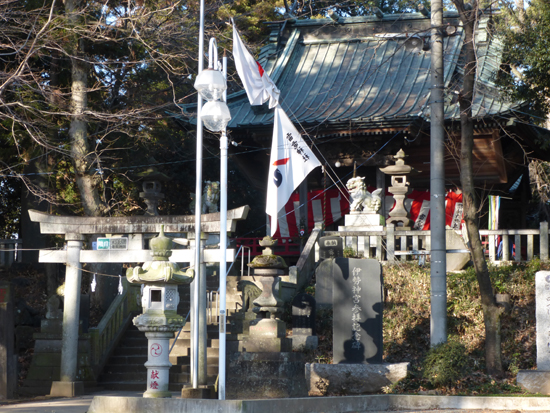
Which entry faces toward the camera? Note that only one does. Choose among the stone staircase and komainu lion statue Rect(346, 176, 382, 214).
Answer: the stone staircase

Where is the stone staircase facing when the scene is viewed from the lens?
facing the viewer

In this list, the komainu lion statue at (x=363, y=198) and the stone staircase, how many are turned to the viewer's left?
1

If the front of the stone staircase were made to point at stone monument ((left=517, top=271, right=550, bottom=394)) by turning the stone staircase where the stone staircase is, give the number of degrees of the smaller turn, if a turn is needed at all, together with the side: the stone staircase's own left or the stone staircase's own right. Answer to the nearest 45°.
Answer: approximately 45° to the stone staircase's own left

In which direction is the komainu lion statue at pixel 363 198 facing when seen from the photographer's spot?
facing to the left of the viewer

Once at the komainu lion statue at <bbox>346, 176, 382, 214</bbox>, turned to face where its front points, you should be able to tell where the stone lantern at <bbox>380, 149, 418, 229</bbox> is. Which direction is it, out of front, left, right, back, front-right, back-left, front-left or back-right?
back-right

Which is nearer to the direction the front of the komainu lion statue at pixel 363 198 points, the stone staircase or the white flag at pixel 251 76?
the stone staircase

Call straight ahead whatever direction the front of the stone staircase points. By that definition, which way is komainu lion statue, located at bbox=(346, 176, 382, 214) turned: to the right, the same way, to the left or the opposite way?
to the right

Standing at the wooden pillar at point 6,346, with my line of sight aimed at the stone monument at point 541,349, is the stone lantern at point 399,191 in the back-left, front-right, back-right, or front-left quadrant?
front-left

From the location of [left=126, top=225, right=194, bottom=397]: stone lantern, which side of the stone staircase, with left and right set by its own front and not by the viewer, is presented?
front
